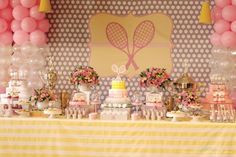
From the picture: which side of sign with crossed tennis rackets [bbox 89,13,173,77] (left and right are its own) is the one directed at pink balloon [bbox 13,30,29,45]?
right

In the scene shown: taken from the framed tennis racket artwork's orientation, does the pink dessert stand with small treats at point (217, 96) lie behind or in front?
in front

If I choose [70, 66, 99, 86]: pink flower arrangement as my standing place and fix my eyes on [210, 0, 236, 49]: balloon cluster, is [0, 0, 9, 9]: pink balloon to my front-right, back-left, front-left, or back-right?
back-left

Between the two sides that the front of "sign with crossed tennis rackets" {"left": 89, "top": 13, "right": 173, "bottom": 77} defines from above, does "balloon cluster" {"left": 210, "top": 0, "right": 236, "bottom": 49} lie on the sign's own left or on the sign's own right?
on the sign's own left

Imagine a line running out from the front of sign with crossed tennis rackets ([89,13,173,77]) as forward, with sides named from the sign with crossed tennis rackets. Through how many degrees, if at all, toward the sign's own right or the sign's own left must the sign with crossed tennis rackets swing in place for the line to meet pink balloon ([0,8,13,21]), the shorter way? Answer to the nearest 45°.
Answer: approximately 90° to the sign's own right

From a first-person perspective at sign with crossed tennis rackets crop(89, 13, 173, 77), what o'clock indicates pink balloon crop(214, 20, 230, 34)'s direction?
The pink balloon is roughly at 10 o'clock from the sign with crossed tennis rackets.

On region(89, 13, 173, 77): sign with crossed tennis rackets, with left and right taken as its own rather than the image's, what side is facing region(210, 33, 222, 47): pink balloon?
left

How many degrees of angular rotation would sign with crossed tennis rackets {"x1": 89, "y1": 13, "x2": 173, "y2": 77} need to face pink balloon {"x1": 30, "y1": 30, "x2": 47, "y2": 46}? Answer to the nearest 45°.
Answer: approximately 90° to its right

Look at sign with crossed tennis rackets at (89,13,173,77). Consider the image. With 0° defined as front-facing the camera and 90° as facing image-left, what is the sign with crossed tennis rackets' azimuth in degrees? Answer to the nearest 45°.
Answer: approximately 0°

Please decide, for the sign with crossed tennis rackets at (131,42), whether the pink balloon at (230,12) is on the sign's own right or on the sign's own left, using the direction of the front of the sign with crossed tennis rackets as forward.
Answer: on the sign's own left

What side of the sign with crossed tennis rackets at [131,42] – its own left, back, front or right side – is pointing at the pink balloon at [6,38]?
right

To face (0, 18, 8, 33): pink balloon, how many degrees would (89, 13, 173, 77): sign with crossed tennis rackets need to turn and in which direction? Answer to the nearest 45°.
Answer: approximately 90° to its right

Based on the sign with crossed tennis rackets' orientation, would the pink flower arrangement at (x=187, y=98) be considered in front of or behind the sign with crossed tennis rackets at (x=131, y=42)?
in front
